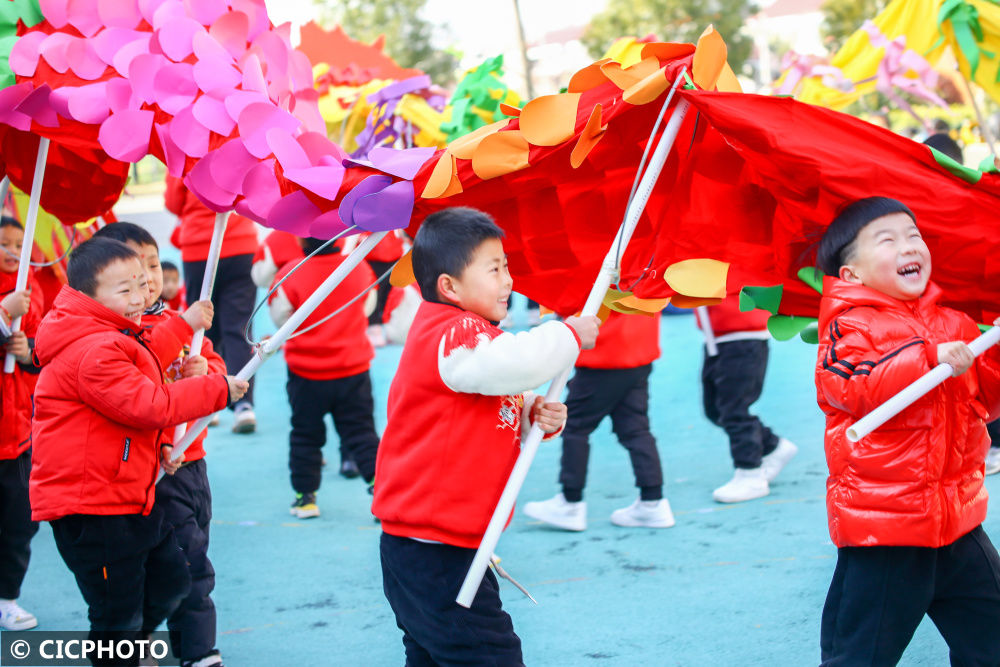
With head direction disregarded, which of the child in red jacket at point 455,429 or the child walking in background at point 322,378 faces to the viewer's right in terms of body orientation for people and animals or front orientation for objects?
the child in red jacket

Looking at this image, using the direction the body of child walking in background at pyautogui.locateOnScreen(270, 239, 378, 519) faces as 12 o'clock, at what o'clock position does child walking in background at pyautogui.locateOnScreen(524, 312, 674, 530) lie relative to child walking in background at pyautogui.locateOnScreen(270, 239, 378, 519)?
child walking in background at pyautogui.locateOnScreen(524, 312, 674, 530) is roughly at 4 o'clock from child walking in background at pyautogui.locateOnScreen(270, 239, 378, 519).

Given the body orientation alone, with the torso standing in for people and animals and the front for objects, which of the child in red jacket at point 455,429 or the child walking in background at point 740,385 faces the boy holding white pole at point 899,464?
the child in red jacket

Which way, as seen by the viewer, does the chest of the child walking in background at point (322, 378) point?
away from the camera

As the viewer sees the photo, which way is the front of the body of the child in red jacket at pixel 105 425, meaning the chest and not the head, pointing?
to the viewer's right

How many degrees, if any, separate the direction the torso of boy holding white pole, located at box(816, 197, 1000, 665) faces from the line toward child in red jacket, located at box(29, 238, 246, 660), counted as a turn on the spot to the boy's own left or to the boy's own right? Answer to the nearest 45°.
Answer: approximately 135° to the boy's own right

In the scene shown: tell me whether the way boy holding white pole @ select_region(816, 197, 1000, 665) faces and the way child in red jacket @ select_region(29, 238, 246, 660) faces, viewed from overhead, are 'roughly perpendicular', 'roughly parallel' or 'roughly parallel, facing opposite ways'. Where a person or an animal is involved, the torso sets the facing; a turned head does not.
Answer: roughly perpendicular

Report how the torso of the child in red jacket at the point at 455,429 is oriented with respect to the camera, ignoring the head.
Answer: to the viewer's right

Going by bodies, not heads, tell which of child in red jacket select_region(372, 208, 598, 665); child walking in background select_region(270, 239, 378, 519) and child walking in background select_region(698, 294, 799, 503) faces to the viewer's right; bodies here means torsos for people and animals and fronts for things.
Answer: the child in red jacket
